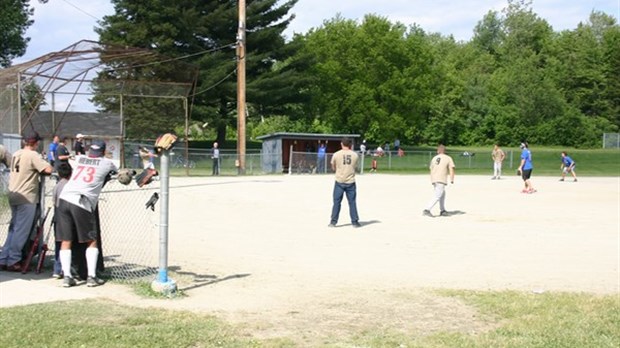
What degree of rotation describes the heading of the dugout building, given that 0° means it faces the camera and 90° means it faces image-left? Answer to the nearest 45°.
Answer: approximately 315°

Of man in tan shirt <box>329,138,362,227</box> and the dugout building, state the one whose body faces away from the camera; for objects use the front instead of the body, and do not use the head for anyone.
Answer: the man in tan shirt

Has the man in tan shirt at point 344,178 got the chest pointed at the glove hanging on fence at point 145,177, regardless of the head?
no

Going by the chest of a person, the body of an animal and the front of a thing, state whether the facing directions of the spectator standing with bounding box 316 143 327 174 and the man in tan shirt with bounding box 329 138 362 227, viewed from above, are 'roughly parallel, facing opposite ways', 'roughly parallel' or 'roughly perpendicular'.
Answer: roughly parallel, facing opposite ways

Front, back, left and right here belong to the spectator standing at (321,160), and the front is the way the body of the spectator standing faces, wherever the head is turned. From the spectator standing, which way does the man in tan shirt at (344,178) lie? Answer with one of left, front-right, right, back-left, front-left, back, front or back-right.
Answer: front

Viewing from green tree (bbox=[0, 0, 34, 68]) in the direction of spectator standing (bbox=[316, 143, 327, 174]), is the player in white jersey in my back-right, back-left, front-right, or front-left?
front-right

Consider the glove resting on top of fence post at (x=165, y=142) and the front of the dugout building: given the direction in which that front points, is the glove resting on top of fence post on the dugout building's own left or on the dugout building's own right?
on the dugout building's own right

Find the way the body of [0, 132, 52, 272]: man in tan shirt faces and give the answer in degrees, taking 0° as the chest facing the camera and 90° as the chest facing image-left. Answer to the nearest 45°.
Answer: approximately 225°

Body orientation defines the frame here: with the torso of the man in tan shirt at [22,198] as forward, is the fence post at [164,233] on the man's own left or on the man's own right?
on the man's own right

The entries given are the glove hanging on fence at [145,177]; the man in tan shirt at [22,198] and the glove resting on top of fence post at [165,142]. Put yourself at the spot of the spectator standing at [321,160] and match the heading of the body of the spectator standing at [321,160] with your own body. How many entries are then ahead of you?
3

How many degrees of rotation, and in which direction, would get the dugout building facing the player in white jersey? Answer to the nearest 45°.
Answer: approximately 45° to its right

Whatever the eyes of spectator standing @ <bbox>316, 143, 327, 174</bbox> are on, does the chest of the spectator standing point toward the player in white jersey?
yes

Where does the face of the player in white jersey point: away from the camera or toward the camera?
away from the camera

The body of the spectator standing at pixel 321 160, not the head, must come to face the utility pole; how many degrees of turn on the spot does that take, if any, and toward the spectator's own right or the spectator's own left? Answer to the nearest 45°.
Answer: approximately 45° to the spectator's own right

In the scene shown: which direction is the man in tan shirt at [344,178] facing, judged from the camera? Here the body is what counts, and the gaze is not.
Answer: away from the camera

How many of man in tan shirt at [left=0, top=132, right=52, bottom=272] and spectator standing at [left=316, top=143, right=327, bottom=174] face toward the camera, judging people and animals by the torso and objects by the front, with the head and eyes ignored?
1

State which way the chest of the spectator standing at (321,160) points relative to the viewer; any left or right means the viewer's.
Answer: facing the viewer

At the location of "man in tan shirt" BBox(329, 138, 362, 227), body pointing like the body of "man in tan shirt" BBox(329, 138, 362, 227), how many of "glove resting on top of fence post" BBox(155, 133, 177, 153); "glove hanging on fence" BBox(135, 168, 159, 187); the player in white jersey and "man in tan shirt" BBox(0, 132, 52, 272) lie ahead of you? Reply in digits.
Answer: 0

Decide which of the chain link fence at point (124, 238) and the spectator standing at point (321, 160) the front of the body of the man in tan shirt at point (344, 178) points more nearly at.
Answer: the spectator standing

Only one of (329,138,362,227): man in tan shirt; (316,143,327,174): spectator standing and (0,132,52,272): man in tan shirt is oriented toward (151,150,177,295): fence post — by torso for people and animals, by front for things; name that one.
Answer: the spectator standing
